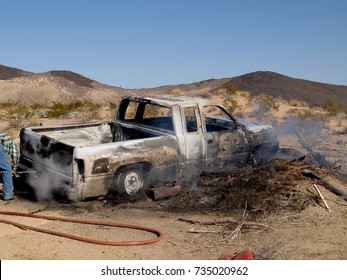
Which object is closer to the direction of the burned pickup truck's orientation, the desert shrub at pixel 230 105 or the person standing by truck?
the desert shrub

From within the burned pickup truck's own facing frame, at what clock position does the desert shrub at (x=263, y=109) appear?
The desert shrub is roughly at 11 o'clock from the burned pickup truck.

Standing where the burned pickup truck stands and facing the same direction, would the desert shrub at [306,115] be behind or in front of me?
in front

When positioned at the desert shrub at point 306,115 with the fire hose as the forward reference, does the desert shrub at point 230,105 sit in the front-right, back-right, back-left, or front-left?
back-right

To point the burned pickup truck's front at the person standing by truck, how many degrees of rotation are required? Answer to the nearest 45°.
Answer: approximately 135° to its left

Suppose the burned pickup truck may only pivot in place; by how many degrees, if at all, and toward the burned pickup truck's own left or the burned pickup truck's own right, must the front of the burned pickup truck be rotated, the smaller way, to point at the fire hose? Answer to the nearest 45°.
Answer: approximately 135° to the burned pickup truck's own right

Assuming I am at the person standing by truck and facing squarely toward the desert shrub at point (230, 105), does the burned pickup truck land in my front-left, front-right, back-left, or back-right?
front-right

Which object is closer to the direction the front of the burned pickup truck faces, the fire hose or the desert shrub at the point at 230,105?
the desert shrub

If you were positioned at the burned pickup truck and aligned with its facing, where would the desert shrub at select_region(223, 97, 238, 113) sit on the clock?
The desert shrub is roughly at 11 o'clock from the burned pickup truck.

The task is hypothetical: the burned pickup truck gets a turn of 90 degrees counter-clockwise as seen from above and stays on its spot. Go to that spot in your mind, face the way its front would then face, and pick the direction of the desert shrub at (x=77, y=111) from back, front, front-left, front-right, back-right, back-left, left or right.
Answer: front-right

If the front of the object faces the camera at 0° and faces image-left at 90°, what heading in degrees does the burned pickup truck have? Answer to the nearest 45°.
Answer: approximately 225°
